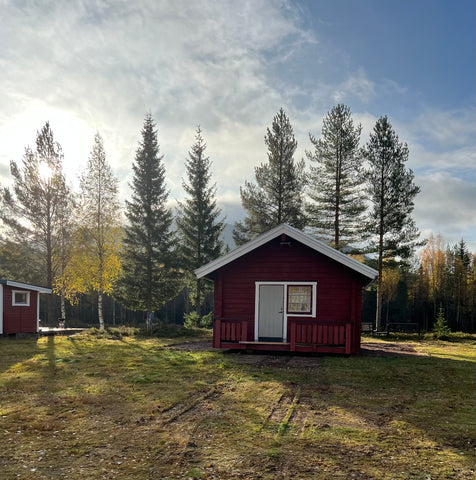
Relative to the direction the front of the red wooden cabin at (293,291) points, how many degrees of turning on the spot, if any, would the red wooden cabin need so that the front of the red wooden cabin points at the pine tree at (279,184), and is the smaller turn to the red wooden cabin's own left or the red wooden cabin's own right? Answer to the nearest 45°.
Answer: approximately 180°

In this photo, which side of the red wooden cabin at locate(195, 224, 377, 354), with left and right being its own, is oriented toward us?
front

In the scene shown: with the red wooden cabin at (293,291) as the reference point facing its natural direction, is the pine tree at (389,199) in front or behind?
behind

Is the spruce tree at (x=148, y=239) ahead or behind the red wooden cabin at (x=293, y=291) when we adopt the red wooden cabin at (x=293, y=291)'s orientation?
behind

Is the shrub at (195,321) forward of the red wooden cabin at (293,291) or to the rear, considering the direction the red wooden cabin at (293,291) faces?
to the rear

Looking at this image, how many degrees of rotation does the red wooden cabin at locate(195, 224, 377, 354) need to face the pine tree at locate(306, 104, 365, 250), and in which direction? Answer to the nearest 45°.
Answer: approximately 180°
